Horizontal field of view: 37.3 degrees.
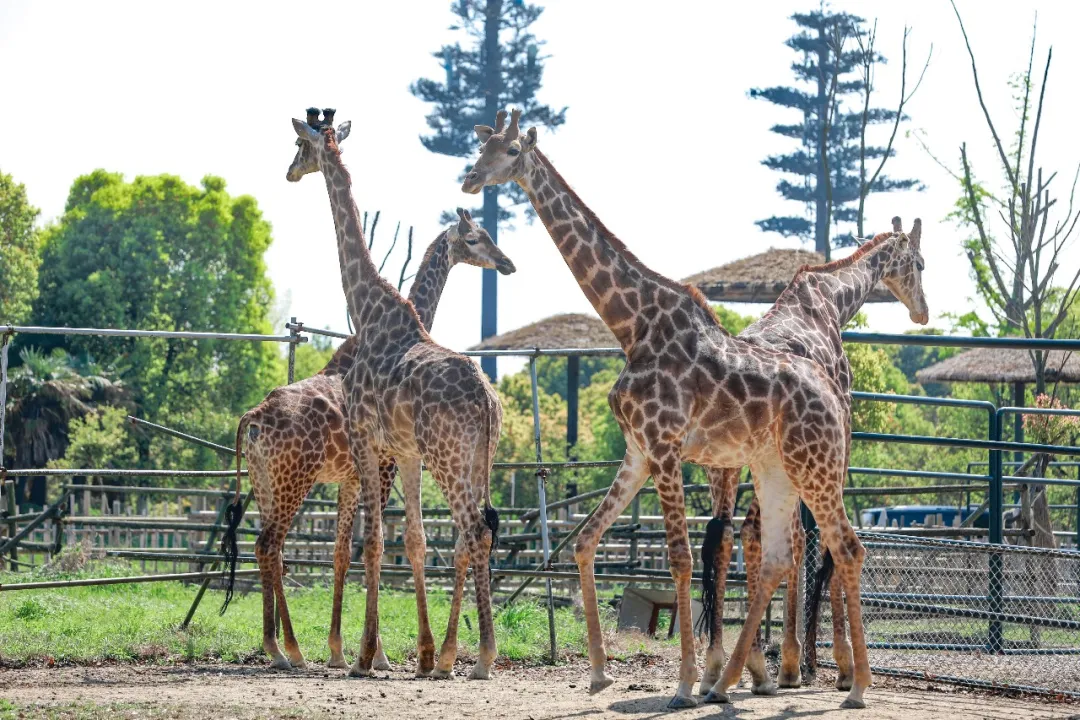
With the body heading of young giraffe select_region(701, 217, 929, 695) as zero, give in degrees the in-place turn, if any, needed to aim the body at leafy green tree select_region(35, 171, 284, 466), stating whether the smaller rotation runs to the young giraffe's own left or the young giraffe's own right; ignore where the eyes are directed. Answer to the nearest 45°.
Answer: approximately 135° to the young giraffe's own left

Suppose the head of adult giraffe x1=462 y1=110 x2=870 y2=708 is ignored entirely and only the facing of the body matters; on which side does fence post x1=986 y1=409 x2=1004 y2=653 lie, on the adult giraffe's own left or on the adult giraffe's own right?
on the adult giraffe's own right

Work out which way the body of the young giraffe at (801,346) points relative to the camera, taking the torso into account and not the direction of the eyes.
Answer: to the viewer's right

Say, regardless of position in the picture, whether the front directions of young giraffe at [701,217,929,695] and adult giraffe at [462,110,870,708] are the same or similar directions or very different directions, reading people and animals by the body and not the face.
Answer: very different directions

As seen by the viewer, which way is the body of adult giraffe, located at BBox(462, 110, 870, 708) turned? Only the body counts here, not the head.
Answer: to the viewer's left

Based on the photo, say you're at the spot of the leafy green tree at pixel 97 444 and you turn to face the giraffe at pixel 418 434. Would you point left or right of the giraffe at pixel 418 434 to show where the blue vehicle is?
left

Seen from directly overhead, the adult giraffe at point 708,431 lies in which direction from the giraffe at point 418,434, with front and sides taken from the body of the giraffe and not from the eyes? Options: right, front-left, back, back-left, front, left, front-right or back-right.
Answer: back

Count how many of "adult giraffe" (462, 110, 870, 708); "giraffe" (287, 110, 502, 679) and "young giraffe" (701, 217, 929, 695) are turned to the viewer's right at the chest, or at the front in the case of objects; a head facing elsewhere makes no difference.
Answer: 1

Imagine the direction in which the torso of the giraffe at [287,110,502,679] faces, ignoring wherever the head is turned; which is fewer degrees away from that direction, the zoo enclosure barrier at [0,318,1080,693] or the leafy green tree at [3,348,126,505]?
the leafy green tree

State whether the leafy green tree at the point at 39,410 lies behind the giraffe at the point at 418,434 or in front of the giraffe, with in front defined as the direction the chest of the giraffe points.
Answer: in front

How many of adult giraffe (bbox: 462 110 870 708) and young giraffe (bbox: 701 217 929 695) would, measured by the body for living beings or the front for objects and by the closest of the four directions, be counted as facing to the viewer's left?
1

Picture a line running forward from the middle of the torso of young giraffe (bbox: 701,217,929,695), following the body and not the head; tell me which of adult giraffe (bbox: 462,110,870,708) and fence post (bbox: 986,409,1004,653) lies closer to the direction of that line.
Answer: the fence post

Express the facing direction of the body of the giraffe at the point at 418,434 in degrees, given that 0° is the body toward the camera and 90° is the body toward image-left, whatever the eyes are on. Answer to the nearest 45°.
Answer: approximately 135°

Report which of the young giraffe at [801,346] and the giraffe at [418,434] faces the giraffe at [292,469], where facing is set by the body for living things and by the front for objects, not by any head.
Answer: the giraffe at [418,434]

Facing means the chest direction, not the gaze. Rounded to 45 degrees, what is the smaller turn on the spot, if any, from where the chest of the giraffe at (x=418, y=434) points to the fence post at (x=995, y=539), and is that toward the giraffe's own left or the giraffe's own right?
approximately 135° to the giraffe's own right

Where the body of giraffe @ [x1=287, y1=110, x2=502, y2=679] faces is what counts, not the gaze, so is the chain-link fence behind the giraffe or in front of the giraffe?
behind

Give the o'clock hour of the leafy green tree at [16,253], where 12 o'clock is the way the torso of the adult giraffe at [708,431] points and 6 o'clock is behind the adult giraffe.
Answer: The leafy green tree is roughly at 2 o'clock from the adult giraffe.
